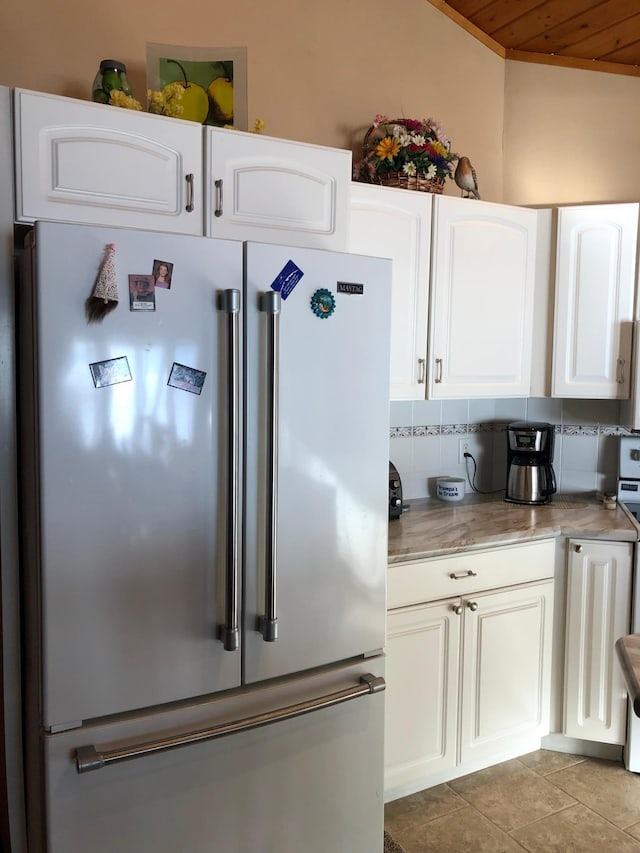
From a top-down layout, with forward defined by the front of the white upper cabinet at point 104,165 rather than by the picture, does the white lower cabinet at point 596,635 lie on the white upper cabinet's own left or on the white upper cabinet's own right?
on the white upper cabinet's own left

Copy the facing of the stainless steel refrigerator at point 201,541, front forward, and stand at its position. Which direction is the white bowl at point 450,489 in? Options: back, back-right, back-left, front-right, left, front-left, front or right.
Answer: left

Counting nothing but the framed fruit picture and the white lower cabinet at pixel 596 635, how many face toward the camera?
2

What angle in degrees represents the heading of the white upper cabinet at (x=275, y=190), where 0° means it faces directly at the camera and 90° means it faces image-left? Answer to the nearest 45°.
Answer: approximately 315°

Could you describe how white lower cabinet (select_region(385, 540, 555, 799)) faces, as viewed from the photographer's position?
facing the viewer and to the right of the viewer

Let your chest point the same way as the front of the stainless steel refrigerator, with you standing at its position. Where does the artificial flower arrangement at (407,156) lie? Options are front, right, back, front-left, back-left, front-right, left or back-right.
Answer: left

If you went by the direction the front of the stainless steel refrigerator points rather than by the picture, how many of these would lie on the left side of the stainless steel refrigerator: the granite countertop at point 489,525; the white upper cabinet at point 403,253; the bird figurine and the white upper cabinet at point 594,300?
4

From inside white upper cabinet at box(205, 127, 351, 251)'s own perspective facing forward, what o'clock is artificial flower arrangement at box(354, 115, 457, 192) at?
The artificial flower arrangement is roughly at 9 o'clock from the white upper cabinet.

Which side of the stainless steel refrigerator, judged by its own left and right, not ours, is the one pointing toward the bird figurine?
left

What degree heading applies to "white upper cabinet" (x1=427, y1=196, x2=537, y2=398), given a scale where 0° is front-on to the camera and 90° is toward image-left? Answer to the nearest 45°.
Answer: approximately 315°
